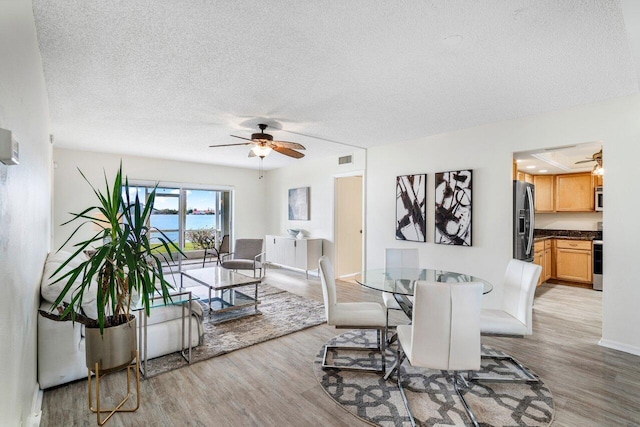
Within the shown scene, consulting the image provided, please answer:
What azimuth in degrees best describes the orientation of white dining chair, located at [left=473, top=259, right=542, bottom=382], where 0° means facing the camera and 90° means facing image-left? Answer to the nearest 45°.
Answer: approximately 45°

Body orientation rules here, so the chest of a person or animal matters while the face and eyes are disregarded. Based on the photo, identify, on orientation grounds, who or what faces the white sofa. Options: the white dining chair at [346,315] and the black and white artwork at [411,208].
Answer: the black and white artwork

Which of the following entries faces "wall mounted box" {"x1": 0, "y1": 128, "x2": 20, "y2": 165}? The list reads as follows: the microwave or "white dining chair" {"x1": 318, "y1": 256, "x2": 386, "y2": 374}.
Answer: the microwave

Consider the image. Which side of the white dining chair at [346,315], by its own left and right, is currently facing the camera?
right

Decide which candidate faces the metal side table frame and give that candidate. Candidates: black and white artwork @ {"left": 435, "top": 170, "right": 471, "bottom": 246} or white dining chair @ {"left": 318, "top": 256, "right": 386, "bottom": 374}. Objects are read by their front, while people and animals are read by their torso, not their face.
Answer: the black and white artwork

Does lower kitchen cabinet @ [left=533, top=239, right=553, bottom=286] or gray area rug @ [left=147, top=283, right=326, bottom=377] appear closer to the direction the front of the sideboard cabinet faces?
the gray area rug

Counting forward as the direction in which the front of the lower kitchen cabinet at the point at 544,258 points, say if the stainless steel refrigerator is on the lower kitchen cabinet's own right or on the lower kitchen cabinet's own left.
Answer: on the lower kitchen cabinet's own right

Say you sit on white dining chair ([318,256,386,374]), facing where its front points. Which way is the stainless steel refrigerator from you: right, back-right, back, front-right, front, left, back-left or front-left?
front-left

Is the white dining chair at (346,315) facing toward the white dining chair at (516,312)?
yes

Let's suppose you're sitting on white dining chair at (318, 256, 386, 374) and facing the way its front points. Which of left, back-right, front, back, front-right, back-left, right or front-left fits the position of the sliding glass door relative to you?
back-left

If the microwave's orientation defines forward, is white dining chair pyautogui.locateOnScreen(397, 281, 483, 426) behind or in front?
in front

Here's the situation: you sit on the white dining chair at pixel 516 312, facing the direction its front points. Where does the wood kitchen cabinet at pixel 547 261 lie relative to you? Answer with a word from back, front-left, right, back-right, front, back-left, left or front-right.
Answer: back-right
